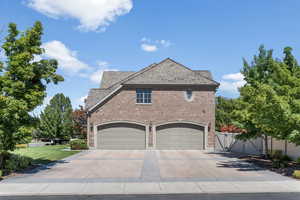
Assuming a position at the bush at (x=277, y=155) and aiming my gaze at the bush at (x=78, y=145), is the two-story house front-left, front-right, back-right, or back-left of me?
front-right

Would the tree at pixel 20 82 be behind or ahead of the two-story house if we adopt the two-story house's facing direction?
ahead

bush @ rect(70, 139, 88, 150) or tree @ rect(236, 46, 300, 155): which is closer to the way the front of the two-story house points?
the tree

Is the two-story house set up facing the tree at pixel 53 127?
no

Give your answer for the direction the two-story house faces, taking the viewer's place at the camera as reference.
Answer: facing the viewer

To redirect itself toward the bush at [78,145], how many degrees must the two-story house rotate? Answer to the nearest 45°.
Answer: approximately 90° to its right
